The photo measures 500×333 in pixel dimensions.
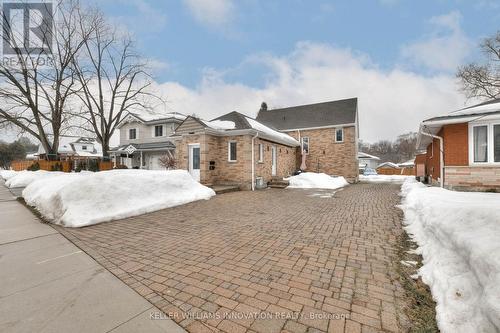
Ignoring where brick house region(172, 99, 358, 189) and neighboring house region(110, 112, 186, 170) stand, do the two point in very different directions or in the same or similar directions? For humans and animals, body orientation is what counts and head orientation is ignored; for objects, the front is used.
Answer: same or similar directions

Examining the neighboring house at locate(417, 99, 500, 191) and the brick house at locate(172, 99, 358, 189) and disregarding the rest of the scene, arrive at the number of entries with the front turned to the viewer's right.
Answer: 0

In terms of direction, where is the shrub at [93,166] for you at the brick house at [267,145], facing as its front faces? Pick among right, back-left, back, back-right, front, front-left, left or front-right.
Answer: front-right

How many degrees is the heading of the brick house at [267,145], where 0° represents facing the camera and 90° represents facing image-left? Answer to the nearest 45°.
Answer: approximately 45°

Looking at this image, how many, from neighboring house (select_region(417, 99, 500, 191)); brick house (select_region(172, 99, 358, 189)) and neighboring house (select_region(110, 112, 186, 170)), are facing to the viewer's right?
0

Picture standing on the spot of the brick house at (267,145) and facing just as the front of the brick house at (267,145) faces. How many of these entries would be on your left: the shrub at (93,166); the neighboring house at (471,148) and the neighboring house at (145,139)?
1

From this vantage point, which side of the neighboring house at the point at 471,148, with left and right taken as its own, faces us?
front

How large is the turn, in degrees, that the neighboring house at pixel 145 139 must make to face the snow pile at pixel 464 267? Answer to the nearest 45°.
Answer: approximately 45° to its left

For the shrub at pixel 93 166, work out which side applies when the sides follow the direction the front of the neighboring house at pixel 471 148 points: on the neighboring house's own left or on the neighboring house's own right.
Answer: on the neighboring house's own right

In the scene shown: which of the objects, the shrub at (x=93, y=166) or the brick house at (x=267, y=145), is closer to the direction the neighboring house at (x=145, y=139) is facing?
the shrub

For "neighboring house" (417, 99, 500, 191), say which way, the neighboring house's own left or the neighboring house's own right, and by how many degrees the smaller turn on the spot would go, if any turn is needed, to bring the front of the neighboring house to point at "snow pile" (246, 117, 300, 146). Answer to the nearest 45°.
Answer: approximately 90° to the neighboring house's own right

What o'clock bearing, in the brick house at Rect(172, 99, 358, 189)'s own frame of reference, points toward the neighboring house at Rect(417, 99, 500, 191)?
The neighboring house is roughly at 9 o'clock from the brick house.

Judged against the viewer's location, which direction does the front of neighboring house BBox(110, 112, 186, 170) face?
facing the viewer and to the left of the viewer

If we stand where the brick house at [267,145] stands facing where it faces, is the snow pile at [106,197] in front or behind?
in front
